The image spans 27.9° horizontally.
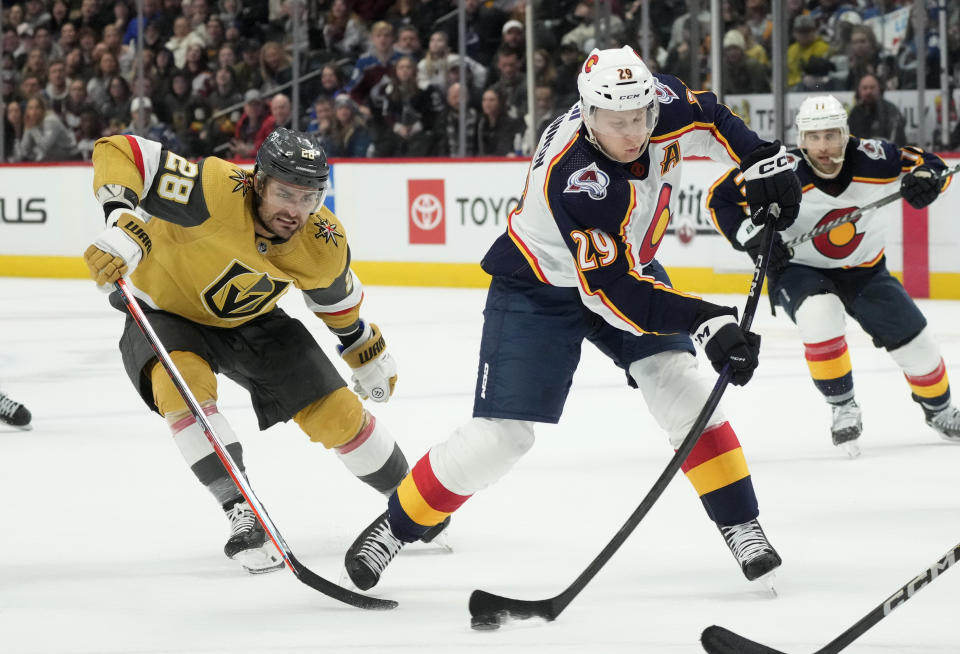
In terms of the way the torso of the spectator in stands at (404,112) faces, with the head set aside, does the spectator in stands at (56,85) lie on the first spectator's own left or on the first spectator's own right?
on the first spectator's own right

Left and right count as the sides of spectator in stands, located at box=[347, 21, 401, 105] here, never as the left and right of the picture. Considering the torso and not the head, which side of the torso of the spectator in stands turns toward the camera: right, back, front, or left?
front

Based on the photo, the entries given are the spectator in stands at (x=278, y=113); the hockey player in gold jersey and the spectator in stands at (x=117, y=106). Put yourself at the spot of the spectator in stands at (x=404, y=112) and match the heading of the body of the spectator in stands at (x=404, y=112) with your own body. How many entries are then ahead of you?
1

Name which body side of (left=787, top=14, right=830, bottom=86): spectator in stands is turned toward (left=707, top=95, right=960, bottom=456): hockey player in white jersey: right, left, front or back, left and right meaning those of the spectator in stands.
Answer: front

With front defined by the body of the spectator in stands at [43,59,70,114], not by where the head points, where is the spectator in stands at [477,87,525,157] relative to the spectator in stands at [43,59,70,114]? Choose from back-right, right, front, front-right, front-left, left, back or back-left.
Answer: front-left

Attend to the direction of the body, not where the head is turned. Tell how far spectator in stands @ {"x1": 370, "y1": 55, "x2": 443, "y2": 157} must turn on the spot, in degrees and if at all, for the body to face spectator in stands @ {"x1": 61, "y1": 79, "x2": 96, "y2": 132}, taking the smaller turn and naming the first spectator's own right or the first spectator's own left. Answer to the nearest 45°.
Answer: approximately 135° to the first spectator's own right

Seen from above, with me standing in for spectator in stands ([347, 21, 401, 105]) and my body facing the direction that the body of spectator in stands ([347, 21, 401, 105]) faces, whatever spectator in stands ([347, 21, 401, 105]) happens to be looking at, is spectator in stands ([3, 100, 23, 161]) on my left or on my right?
on my right

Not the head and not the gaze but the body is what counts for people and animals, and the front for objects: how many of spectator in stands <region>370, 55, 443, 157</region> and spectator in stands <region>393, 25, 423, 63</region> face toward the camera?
2

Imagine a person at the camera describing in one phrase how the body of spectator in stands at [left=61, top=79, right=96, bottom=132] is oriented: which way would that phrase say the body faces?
toward the camera

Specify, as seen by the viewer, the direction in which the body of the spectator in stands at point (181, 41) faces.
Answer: toward the camera

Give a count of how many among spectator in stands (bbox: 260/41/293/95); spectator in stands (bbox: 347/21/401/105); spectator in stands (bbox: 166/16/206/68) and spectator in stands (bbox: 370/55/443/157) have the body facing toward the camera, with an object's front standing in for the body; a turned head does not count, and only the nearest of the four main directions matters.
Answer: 4

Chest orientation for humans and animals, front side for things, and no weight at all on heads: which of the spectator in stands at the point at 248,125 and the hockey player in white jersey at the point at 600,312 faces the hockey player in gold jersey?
the spectator in stands

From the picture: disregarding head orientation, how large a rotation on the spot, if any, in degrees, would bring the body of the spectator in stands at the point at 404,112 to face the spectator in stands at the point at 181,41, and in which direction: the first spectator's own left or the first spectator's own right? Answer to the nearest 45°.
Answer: approximately 135° to the first spectator's own right

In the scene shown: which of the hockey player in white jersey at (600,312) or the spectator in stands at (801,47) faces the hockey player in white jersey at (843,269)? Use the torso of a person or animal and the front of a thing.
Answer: the spectator in stands
